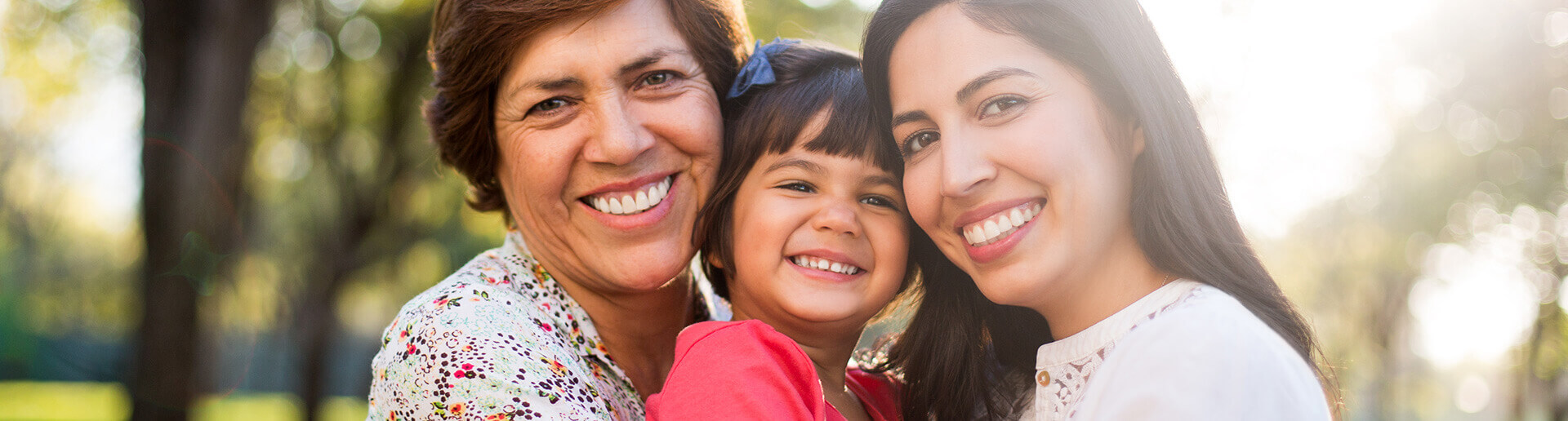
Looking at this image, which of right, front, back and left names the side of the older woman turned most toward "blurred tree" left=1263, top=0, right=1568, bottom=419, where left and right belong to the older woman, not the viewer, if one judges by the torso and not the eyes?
left

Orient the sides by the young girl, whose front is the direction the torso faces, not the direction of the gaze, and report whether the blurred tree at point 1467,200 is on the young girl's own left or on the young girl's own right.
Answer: on the young girl's own left

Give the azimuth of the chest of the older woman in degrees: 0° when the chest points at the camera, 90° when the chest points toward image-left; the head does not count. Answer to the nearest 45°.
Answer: approximately 315°

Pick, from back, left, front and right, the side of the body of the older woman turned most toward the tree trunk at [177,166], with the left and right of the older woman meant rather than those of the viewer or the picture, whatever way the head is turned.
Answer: back

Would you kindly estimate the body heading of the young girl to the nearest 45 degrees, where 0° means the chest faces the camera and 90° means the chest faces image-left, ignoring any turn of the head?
approximately 315°

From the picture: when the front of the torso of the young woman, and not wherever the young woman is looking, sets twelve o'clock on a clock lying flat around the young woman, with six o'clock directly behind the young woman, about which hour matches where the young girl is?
The young girl is roughly at 2 o'clock from the young woman.

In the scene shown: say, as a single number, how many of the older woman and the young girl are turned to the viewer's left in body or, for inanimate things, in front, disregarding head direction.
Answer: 0

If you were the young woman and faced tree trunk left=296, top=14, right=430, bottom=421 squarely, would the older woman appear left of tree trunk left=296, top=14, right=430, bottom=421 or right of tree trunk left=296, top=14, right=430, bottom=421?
left

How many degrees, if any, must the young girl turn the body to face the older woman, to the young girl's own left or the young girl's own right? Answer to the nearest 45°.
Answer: approximately 135° to the young girl's own right
